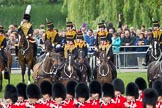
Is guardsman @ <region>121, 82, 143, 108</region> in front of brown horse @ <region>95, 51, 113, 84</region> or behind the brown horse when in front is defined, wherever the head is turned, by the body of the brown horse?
in front

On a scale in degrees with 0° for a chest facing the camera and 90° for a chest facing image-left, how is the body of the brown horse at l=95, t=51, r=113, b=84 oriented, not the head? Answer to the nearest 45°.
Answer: approximately 0°

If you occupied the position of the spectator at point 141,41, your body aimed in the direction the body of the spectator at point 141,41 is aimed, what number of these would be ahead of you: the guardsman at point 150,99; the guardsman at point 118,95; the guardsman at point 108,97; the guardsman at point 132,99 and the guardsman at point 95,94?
5

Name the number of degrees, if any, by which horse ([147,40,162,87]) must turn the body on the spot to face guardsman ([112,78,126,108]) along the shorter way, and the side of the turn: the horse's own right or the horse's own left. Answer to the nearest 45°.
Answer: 0° — it already faces them

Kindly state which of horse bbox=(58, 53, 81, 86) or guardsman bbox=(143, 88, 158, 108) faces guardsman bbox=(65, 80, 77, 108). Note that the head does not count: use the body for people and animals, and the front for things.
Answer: the horse

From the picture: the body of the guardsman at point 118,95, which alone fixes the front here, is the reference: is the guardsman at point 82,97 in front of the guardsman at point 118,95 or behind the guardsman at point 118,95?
in front

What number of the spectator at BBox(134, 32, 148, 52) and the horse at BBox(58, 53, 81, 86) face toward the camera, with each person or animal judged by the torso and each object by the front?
2
